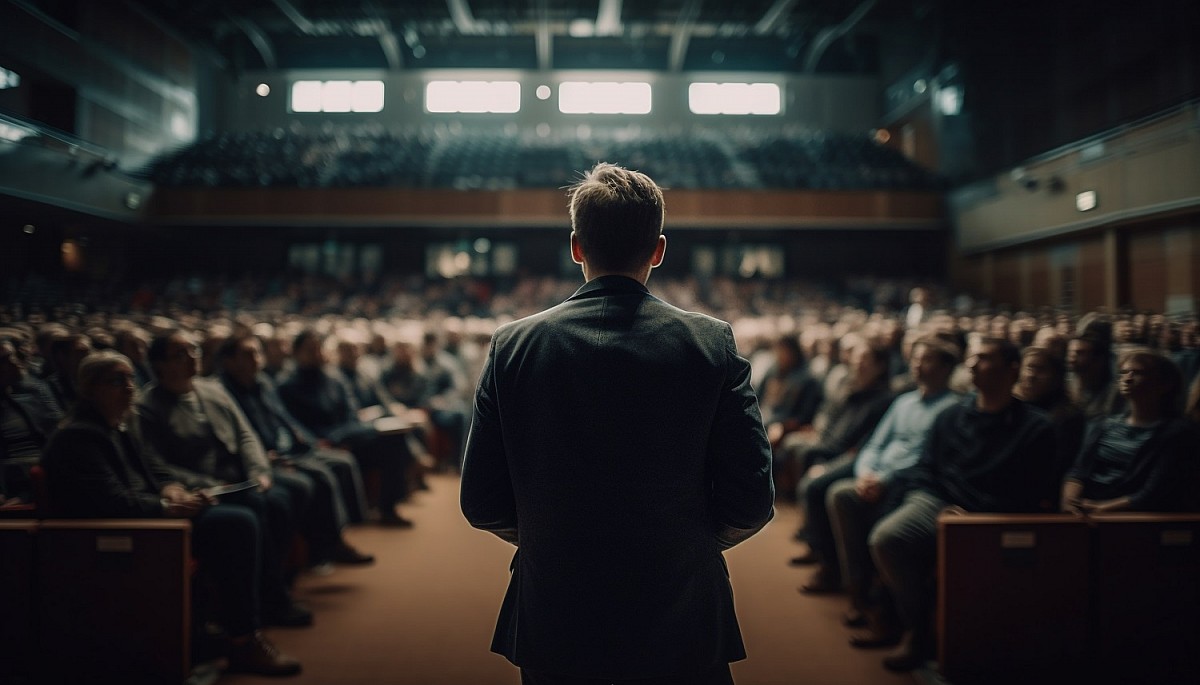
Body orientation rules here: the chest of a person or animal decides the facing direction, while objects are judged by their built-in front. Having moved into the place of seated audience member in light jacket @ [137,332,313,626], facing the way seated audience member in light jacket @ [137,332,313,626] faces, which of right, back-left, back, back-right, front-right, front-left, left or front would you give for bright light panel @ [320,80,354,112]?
back-left

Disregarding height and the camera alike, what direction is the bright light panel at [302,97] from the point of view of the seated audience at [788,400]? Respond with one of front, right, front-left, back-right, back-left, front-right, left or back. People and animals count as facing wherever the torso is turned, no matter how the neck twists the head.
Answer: right

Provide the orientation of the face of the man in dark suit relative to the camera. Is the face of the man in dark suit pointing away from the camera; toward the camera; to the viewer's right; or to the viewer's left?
away from the camera

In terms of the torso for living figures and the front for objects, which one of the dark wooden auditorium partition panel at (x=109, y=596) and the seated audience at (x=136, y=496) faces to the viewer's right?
the seated audience

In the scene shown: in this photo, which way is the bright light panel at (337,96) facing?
toward the camera

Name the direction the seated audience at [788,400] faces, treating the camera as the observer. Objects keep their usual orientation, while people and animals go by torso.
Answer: facing the viewer and to the left of the viewer

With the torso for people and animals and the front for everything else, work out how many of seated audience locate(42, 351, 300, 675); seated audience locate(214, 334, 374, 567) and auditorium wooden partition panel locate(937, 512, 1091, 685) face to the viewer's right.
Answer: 2

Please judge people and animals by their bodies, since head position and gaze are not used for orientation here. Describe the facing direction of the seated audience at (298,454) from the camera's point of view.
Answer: facing to the right of the viewer

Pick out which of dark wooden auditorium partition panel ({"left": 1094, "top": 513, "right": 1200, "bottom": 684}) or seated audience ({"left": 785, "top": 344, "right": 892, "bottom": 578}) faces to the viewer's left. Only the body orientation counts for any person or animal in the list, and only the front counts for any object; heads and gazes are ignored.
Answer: the seated audience

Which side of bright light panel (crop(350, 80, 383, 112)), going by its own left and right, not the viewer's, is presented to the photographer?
front
